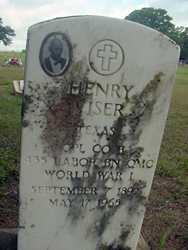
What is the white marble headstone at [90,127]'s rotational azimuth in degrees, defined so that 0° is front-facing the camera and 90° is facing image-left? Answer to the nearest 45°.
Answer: approximately 0°
